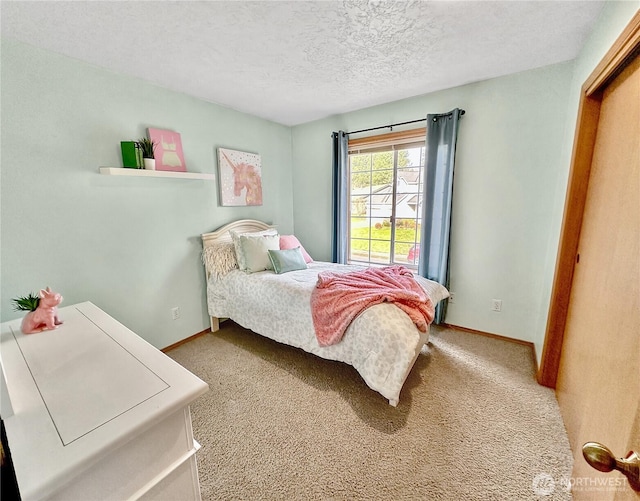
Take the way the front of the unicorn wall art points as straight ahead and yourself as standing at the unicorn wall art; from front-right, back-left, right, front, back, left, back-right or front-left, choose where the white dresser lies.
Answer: front-right

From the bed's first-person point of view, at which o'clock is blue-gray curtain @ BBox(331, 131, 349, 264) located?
The blue-gray curtain is roughly at 8 o'clock from the bed.

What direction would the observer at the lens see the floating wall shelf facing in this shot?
facing the viewer and to the right of the viewer

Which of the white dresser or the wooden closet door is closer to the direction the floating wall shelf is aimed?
the wooden closet door

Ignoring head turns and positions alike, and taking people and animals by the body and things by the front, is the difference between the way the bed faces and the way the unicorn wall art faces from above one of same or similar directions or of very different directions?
same or similar directions

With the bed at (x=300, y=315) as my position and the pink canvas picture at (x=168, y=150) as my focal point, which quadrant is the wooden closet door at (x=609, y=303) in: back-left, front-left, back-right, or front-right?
back-left

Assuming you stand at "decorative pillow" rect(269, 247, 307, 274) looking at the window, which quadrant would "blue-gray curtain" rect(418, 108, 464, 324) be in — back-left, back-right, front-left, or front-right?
front-right

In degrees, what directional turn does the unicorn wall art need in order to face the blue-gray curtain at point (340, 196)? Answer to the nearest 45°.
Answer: approximately 45° to its left

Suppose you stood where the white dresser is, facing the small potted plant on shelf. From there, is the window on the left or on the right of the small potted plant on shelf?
right

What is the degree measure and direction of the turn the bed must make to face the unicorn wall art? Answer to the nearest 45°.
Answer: approximately 180°

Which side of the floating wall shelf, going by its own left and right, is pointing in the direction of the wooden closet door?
front

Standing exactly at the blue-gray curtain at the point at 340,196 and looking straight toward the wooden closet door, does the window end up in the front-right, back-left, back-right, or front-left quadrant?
front-left

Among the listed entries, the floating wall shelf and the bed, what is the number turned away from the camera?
0

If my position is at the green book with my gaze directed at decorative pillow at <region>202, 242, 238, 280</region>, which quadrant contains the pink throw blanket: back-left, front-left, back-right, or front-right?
front-right

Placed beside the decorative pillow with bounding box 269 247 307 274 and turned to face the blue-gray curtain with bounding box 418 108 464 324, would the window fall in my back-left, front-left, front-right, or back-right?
front-left

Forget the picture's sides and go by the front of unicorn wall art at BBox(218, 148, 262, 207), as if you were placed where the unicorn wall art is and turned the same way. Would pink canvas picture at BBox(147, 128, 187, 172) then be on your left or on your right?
on your right

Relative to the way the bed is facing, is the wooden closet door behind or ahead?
ahead
